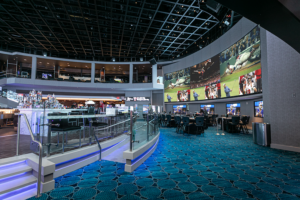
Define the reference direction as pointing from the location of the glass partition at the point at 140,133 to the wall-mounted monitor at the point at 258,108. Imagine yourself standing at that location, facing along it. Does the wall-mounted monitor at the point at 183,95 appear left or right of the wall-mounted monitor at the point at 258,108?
left

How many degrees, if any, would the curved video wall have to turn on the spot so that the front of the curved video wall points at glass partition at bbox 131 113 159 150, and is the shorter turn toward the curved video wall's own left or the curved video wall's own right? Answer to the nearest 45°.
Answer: approximately 45° to the curved video wall's own left

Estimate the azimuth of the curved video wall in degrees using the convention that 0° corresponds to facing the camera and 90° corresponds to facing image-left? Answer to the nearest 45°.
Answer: approximately 45°
